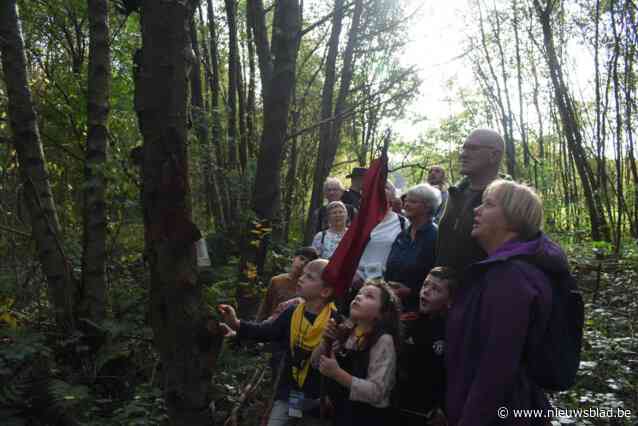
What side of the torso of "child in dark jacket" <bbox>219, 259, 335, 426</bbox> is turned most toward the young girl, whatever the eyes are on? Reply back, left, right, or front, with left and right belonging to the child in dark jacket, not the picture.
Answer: left

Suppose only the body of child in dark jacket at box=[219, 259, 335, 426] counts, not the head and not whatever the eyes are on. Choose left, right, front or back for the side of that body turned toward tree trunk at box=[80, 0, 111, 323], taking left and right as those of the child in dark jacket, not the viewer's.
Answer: right

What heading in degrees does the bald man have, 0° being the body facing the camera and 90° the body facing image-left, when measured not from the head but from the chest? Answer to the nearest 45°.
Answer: approximately 45°

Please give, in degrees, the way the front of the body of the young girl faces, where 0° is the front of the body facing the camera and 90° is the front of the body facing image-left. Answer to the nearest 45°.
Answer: approximately 45°

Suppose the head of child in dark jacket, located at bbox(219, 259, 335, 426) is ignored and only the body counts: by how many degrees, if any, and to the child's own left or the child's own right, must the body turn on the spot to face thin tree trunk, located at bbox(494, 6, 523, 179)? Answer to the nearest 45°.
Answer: approximately 180°

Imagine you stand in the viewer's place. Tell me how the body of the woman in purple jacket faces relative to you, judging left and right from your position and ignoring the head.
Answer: facing to the left of the viewer

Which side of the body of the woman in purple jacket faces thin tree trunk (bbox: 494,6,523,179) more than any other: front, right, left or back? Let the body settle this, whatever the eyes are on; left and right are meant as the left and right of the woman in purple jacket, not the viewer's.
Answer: right

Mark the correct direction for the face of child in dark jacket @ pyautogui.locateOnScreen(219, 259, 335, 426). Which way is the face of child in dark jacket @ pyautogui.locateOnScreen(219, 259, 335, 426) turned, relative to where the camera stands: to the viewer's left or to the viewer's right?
to the viewer's left
